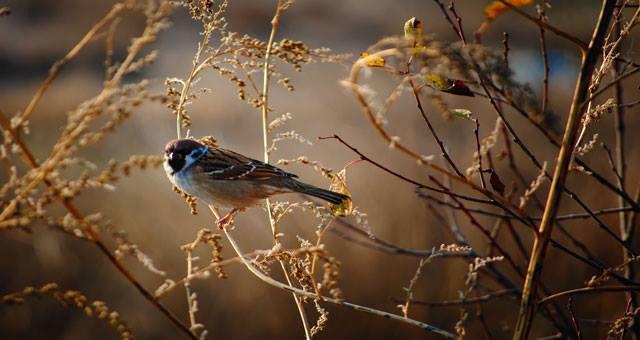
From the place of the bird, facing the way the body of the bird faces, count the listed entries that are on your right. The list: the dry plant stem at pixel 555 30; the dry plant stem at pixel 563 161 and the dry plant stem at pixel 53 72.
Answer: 0

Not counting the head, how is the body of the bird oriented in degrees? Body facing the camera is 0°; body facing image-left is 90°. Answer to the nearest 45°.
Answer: approximately 90°
